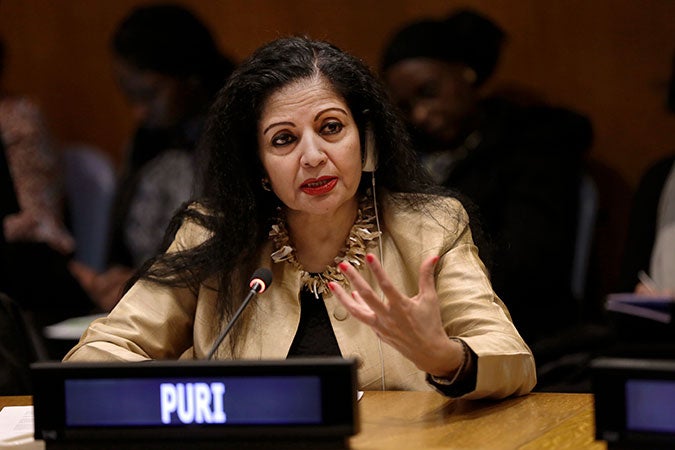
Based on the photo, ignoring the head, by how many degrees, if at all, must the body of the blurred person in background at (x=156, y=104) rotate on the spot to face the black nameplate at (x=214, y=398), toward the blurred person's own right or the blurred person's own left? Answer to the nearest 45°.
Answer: approximately 45° to the blurred person's own left

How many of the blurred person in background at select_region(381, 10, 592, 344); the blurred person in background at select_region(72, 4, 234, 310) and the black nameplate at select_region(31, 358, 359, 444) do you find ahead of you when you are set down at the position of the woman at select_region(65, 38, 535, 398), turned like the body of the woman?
1

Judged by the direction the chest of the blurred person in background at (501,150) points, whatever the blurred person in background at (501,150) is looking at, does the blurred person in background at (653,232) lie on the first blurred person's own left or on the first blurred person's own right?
on the first blurred person's own left

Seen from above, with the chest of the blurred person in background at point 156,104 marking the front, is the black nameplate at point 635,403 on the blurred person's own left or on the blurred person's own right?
on the blurred person's own left

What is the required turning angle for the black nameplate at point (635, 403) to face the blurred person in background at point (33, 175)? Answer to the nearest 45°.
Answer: approximately 135° to its right

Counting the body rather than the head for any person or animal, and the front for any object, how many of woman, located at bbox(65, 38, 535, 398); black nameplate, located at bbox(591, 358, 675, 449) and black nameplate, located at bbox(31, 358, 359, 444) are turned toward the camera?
3

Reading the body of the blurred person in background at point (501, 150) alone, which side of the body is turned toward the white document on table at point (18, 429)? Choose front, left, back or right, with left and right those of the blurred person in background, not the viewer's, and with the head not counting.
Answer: front

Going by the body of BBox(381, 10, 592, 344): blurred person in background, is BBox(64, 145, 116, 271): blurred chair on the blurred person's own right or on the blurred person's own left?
on the blurred person's own right

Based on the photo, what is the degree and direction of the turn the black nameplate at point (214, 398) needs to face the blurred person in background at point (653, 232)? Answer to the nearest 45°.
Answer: approximately 135° to its left

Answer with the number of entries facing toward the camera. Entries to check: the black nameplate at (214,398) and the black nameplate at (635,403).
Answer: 2

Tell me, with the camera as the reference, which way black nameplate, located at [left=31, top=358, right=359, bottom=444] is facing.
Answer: facing the viewer

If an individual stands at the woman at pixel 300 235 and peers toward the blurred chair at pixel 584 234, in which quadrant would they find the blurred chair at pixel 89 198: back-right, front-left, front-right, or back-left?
front-left

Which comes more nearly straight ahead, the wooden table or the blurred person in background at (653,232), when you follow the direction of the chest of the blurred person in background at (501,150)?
the wooden table

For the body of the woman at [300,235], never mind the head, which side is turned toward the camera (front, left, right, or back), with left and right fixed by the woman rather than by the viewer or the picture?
front
